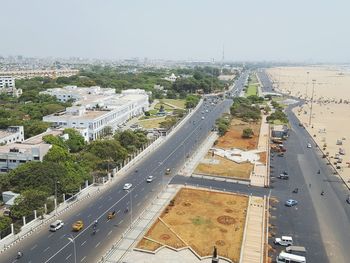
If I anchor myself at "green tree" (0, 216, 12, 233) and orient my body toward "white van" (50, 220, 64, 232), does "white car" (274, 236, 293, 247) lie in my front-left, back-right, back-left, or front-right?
front-right

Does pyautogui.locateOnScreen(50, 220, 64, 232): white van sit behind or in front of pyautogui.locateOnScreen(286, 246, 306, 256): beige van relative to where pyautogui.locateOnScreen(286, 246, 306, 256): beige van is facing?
in front

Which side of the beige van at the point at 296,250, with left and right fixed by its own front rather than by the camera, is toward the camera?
left

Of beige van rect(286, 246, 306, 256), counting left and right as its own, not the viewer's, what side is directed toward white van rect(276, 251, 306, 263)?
left

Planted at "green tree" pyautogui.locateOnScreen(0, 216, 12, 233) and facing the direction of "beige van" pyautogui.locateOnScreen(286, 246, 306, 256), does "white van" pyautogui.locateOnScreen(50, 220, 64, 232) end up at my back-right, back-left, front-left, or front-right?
front-left

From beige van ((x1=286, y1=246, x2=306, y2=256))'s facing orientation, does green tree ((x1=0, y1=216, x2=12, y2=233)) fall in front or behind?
in front

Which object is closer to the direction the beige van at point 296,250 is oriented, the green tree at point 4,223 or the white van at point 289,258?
the green tree
